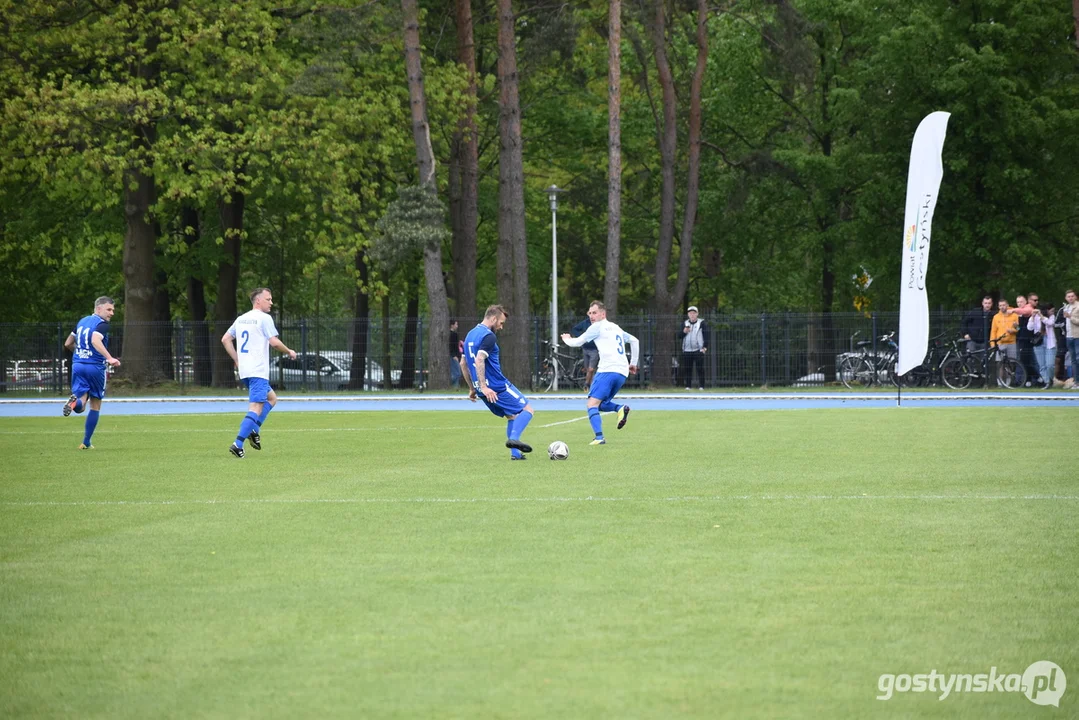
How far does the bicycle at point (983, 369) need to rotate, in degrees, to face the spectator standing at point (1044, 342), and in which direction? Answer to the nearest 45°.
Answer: approximately 45° to its right

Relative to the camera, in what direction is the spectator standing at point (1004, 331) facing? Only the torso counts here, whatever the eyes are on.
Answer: toward the camera

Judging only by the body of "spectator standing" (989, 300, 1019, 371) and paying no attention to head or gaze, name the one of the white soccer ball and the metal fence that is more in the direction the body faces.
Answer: the white soccer ball

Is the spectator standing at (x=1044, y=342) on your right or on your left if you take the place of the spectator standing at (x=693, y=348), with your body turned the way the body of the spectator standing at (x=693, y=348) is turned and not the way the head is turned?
on your left

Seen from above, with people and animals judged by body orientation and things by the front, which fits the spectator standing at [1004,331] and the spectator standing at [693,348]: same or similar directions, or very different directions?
same or similar directions

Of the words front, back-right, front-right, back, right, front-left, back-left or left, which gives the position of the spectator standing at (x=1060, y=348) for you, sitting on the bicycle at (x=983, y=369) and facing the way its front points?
front

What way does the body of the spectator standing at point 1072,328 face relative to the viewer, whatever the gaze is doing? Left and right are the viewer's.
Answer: facing the viewer and to the left of the viewer

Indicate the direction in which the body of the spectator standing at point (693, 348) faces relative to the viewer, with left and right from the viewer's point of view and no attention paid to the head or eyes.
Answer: facing the viewer

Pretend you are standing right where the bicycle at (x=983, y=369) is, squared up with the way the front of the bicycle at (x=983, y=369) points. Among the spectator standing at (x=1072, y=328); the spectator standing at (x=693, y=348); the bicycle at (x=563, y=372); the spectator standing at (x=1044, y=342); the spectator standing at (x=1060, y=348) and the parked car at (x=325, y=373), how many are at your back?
3

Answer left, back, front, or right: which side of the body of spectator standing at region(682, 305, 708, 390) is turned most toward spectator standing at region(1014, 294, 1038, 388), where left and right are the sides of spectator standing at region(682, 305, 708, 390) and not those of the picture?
left

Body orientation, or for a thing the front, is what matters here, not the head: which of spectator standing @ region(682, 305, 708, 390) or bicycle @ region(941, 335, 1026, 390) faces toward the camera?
the spectator standing

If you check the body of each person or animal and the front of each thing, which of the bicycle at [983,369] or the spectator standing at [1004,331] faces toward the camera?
the spectator standing

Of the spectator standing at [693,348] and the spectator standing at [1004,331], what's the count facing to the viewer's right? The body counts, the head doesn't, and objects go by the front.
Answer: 0
